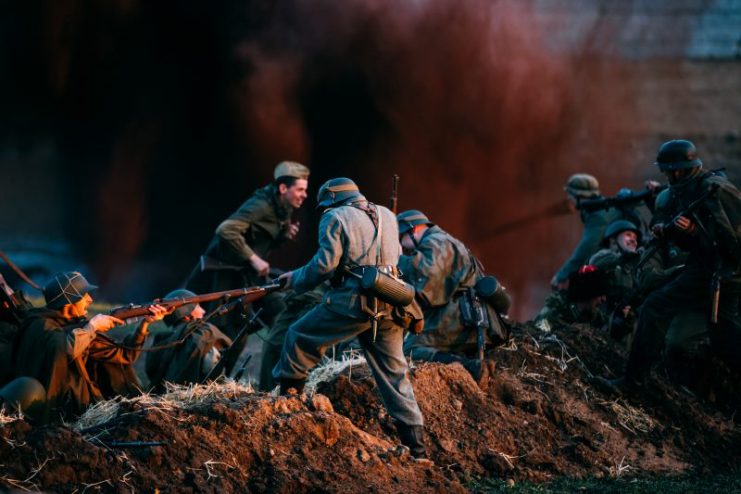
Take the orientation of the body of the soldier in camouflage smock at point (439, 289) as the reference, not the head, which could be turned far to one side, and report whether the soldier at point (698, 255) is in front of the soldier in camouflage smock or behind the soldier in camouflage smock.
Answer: behind

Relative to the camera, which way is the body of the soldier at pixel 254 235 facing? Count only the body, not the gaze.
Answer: to the viewer's right

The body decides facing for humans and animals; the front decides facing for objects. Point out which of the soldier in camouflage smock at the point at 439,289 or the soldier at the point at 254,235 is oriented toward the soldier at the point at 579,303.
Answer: the soldier at the point at 254,235

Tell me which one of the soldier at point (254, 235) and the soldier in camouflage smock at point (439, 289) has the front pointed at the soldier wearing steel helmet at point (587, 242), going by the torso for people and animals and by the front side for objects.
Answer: the soldier

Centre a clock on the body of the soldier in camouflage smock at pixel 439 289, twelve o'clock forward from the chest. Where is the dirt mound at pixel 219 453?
The dirt mound is roughly at 10 o'clock from the soldier in camouflage smock.

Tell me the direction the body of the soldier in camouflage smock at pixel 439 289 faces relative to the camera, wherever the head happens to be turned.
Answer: to the viewer's left

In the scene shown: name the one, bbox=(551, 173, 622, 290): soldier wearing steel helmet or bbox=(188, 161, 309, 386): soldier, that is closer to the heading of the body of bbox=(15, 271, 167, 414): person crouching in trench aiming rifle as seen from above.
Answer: the soldier wearing steel helmet

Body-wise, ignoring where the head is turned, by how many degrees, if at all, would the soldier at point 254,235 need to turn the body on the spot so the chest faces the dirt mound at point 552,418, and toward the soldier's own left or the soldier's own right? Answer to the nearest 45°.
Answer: approximately 45° to the soldier's own right

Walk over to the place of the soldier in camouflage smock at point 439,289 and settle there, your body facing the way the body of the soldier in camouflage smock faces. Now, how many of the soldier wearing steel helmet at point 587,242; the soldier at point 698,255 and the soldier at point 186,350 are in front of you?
1

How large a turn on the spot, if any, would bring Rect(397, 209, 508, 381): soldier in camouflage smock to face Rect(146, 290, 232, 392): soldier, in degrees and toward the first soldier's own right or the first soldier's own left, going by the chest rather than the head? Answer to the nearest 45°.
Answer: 0° — they already face them

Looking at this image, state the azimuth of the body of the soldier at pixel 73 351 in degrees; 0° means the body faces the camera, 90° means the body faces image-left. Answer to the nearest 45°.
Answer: approximately 270°

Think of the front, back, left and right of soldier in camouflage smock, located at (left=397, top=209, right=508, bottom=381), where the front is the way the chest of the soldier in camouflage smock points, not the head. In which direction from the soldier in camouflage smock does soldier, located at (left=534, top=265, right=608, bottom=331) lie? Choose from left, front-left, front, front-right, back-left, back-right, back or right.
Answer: back-right

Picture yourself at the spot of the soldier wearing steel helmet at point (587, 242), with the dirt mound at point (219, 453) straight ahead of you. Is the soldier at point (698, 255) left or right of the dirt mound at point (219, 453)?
left

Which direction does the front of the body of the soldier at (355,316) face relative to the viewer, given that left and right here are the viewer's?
facing away from the viewer and to the left of the viewer

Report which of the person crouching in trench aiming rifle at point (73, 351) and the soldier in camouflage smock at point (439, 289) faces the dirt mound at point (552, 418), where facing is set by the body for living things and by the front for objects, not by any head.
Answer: the person crouching in trench aiming rifle

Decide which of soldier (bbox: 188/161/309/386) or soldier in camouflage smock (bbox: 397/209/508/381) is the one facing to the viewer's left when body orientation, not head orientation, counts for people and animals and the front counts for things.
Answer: the soldier in camouflage smock

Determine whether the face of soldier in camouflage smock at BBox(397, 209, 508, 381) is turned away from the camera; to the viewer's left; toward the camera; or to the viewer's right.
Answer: to the viewer's left
